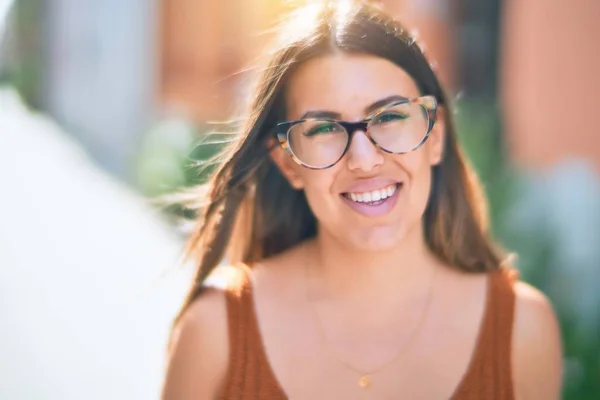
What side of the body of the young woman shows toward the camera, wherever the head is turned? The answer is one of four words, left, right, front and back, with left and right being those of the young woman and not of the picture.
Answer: front
